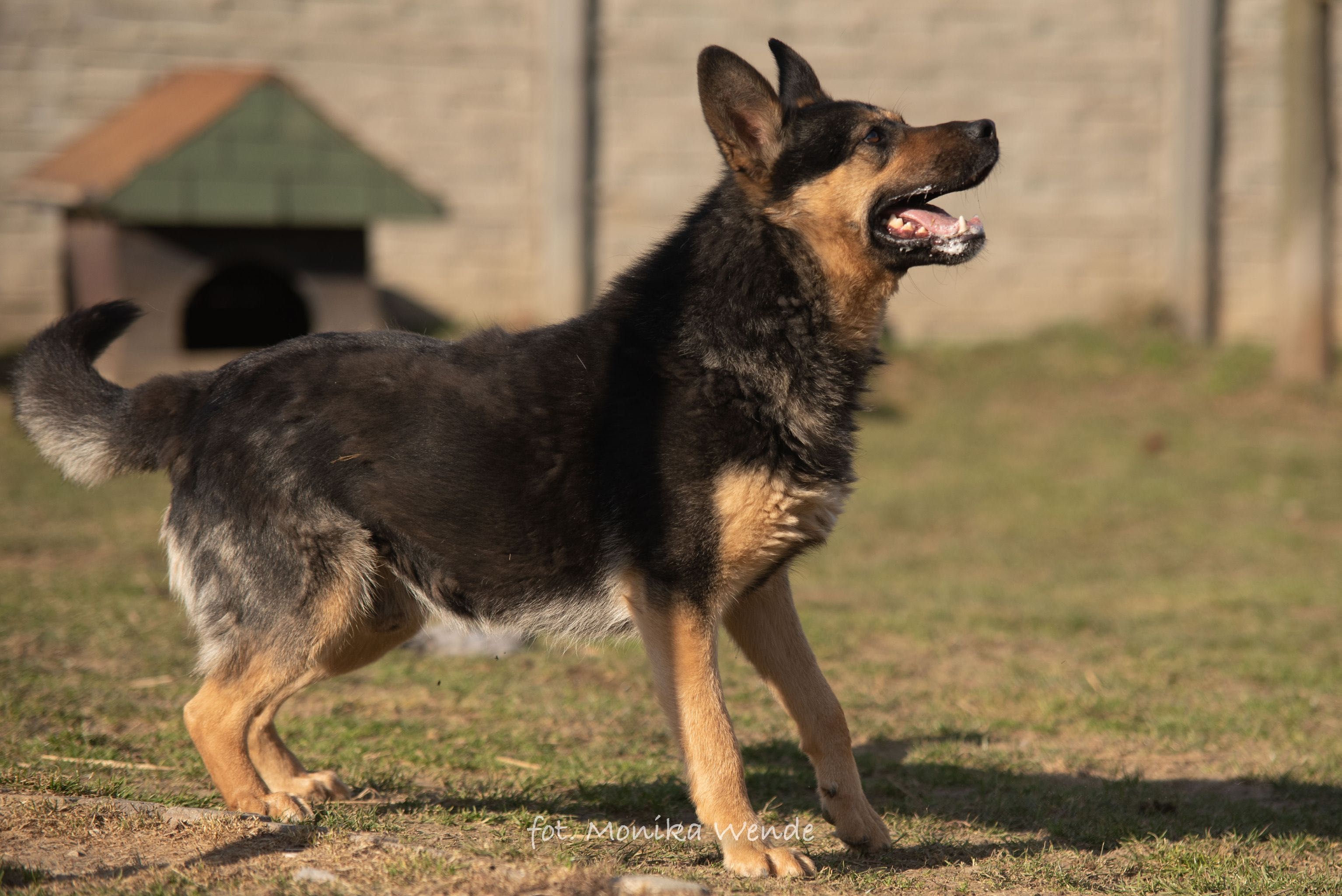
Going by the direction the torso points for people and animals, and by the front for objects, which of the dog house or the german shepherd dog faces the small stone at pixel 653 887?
the dog house

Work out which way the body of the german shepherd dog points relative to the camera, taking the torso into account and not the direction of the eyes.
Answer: to the viewer's right

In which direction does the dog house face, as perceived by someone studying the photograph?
facing the viewer

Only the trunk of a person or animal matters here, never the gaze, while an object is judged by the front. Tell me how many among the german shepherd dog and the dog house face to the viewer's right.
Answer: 1

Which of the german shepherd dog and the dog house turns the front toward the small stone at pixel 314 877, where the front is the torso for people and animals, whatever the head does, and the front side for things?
the dog house

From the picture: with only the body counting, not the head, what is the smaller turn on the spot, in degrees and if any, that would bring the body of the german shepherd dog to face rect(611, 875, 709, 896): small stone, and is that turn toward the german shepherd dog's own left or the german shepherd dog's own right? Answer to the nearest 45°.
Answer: approximately 90° to the german shepherd dog's own right

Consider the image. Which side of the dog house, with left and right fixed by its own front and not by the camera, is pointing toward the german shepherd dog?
front

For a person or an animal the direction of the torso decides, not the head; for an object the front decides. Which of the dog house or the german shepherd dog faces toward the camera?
the dog house

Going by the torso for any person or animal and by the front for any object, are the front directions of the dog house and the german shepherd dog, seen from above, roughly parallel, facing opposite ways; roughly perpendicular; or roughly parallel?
roughly perpendicular

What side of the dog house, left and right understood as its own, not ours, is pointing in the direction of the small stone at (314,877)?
front

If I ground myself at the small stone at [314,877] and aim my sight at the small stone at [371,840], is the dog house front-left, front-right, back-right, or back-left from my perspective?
front-left

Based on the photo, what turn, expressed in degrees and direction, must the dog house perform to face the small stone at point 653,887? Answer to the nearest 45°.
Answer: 0° — it already faces it
